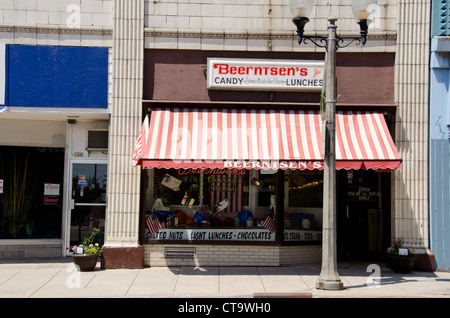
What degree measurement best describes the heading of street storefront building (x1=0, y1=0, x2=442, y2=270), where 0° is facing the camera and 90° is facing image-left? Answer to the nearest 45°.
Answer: approximately 0°

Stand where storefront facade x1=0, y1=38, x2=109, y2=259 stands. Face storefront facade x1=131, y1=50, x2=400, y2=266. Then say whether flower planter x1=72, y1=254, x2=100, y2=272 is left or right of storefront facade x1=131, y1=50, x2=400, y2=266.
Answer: right

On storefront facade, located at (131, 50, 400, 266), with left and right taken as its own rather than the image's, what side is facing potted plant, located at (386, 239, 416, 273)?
left

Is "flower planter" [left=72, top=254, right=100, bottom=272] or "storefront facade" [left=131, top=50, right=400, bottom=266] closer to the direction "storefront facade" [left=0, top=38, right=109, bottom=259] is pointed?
the flower planter

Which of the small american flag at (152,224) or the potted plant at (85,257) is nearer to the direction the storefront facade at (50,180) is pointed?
the potted plant

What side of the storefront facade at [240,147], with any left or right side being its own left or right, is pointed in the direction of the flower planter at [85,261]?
right

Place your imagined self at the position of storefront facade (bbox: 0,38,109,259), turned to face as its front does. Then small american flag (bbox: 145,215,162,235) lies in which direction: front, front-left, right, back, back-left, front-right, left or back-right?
front-left

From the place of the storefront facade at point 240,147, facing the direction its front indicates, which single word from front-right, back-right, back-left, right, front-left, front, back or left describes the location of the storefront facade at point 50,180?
right

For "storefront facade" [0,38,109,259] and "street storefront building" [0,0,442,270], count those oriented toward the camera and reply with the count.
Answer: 2

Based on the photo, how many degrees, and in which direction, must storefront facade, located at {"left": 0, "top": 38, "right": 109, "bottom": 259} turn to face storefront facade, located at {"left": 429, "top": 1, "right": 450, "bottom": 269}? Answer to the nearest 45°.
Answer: approximately 45° to its left

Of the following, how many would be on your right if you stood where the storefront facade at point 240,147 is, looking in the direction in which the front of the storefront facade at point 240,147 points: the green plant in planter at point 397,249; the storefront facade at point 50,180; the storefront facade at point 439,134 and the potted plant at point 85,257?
2
